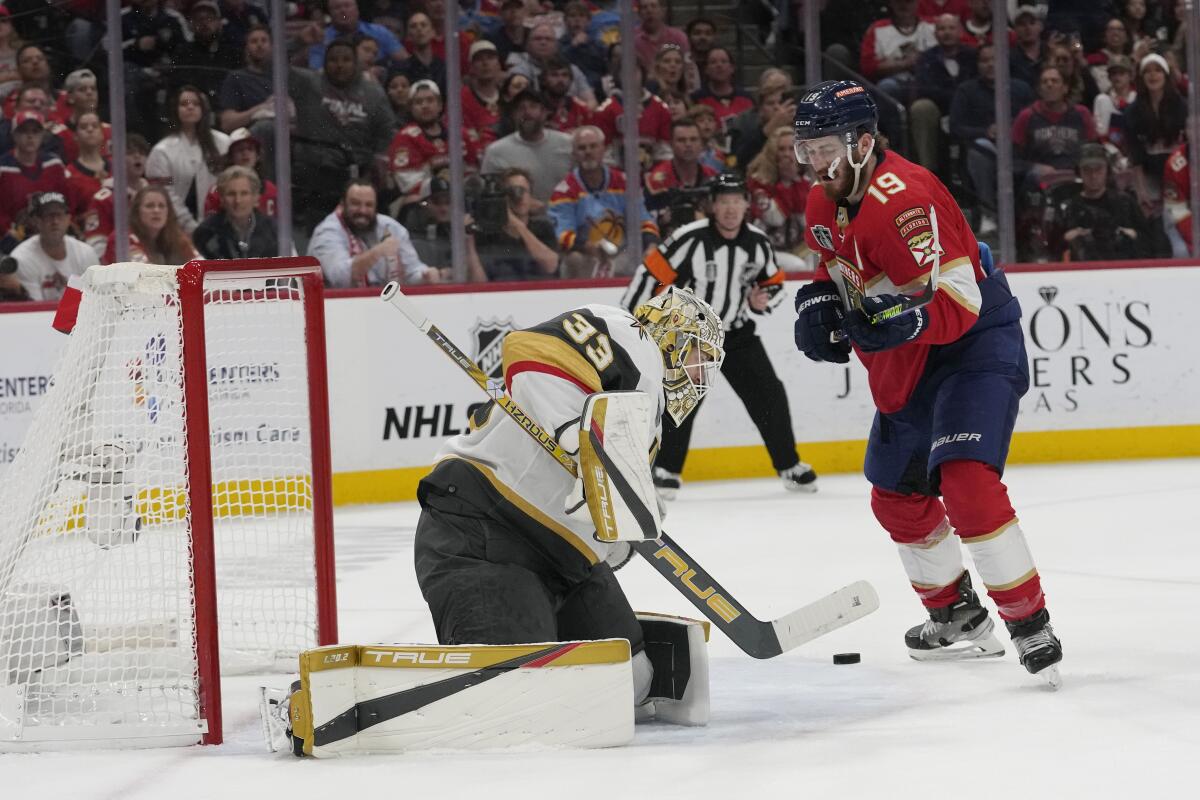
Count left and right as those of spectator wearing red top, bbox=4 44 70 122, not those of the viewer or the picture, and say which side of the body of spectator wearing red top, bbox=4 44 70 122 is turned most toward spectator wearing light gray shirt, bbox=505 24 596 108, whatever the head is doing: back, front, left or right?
left

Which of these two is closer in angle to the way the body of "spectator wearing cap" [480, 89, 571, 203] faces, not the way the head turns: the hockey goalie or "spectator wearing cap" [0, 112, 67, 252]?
the hockey goalie

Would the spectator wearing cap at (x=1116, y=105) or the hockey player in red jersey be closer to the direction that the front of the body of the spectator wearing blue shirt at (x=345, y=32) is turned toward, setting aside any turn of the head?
the hockey player in red jersey

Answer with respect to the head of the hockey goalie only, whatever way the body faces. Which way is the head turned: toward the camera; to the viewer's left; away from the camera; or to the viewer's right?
to the viewer's right

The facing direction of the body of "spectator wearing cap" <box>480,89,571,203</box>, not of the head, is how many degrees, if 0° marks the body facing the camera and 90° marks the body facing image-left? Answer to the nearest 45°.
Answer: approximately 0°

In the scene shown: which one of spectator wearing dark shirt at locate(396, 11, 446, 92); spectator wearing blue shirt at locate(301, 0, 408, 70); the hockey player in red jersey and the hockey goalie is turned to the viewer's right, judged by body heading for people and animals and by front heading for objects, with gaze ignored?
the hockey goalie

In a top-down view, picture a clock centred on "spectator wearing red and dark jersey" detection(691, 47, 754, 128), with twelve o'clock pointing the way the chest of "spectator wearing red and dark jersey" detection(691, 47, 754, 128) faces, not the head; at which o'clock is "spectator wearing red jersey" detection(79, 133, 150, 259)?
"spectator wearing red jersey" detection(79, 133, 150, 259) is roughly at 2 o'clock from "spectator wearing red and dark jersey" detection(691, 47, 754, 128).

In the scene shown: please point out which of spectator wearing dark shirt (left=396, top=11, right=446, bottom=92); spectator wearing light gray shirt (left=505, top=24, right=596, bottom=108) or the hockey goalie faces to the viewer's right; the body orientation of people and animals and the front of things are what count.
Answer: the hockey goalie

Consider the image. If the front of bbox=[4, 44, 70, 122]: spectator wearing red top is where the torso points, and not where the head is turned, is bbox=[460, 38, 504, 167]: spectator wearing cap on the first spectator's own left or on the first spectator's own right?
on the first spectator's own left

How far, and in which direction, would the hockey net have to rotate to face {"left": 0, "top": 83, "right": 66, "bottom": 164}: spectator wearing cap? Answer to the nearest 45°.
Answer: approximately 90° to its left

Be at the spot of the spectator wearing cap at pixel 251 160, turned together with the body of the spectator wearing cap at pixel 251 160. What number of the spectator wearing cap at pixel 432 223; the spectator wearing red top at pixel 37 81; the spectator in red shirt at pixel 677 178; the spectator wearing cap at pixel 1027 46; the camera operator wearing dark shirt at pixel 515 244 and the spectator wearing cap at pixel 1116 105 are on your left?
5

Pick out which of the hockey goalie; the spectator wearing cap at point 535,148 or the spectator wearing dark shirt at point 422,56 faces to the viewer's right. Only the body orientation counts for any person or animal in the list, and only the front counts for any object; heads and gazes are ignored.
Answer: the hockey goalie
